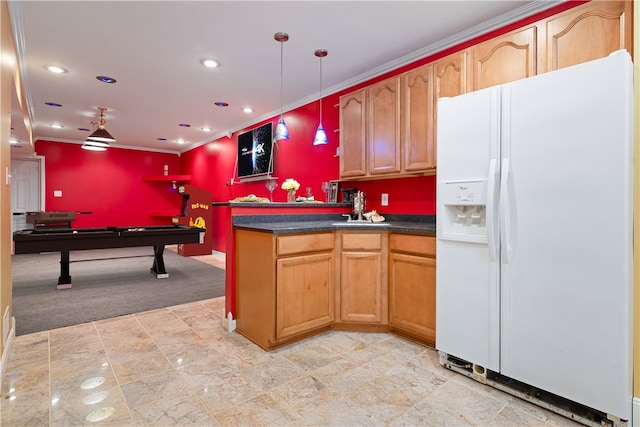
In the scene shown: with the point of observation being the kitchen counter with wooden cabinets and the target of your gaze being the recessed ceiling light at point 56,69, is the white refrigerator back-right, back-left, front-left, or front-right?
back-left

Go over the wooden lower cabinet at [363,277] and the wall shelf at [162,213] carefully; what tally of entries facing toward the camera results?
2

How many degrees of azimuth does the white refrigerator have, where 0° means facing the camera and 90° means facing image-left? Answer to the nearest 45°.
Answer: approximately 45°

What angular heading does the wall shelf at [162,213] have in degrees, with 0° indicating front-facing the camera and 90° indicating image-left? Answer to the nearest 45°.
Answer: approximately 0°

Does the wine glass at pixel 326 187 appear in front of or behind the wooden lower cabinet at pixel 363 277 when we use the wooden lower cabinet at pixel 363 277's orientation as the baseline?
behind

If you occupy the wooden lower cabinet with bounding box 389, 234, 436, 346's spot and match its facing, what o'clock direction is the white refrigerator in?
The white refrigerator is roughly at 9 o'clock from the wooden lower cabinet.

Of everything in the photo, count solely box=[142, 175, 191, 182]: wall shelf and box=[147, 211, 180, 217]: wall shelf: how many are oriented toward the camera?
2

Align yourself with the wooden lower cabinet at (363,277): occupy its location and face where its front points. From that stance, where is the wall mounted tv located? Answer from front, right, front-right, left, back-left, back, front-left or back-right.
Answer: back-right
